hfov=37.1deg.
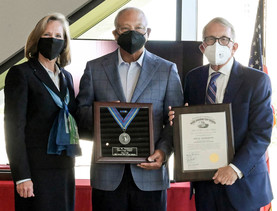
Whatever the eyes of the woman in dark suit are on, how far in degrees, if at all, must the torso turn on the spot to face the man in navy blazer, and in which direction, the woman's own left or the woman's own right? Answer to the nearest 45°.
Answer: approximately 45° to the woman's own left

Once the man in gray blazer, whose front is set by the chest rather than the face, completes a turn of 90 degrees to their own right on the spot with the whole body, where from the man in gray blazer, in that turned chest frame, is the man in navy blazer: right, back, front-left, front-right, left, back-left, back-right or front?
back

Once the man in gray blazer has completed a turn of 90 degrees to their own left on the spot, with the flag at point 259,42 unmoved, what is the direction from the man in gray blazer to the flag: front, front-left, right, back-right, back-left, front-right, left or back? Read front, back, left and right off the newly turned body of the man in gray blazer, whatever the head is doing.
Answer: front-left

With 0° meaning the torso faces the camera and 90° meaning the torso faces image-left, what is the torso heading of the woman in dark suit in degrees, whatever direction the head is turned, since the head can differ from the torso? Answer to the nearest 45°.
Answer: approximately 315°

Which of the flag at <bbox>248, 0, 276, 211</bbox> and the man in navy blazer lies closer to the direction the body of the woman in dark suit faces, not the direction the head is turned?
the man in navy blazer

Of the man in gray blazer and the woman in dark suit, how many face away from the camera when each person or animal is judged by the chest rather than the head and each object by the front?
0

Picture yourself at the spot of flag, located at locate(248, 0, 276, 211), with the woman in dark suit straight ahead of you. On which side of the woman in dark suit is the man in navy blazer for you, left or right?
left

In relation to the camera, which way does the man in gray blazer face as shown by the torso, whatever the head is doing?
toward the camera
